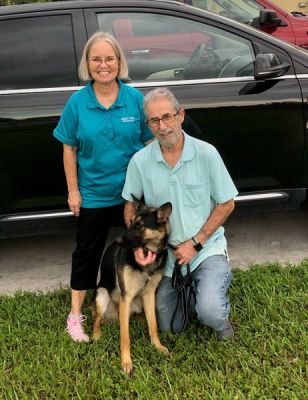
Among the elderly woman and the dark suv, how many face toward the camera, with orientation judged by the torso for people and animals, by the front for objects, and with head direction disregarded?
1

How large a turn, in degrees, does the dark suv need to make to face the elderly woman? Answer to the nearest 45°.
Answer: approximately 135° to its right

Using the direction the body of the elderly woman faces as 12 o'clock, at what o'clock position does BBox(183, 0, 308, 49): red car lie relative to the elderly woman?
The red car is roughly at 7 o'clock from the elderly woman.

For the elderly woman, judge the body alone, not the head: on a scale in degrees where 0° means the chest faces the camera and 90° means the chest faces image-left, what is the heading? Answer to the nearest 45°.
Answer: approximately 0°

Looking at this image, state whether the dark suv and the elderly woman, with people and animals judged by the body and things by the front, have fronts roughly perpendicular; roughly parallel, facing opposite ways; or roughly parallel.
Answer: roughly perpendicular

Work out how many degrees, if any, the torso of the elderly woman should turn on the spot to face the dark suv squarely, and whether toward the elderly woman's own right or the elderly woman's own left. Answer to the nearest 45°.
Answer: approximately 135° to the elderly woman's own left

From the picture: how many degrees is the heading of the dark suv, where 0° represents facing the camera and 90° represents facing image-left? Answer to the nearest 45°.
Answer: approximately 270°

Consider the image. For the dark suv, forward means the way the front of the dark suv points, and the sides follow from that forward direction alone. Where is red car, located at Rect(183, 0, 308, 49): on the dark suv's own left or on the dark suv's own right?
on the dark suv's own left
